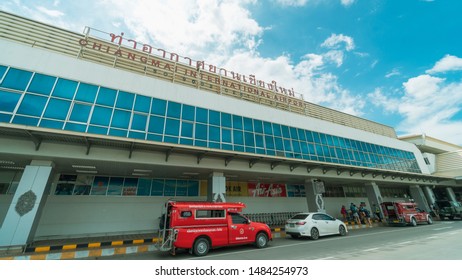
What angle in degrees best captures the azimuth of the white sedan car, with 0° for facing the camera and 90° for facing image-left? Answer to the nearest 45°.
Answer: approximately 225°

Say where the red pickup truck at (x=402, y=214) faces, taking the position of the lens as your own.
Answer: facing away from the viewer and to the right of the viewer

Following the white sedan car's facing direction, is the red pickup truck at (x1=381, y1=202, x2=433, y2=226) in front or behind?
in front

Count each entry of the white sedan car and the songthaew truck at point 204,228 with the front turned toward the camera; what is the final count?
0

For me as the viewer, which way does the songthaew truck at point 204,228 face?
facing away from the viewer and to the right of the viewer

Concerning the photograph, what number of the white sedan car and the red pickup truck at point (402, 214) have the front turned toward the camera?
0

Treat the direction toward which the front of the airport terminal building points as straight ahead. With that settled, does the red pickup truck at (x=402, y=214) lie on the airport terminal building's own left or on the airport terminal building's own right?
on the airport terminal building's own left

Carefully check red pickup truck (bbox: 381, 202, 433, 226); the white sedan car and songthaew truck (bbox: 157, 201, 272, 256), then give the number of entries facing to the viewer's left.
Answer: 0

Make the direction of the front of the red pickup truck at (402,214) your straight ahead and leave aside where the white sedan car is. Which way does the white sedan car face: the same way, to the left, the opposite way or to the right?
the same way

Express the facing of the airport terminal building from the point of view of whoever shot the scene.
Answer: facing the viewer and to the right of the viewer

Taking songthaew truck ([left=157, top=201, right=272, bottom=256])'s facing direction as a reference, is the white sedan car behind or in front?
in front

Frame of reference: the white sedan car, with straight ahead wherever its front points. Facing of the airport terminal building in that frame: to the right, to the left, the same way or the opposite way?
to the right

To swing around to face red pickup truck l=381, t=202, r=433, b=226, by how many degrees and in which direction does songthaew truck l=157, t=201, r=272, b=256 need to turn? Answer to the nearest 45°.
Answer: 0° — it already faces it

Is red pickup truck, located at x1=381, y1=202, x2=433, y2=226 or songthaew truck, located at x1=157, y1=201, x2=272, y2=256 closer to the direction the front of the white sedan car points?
the red pickup truck
